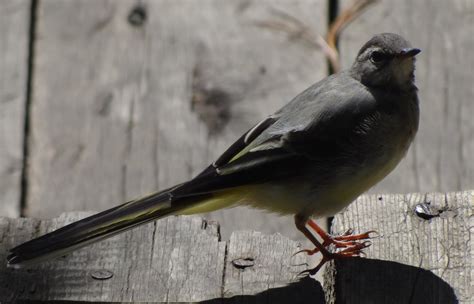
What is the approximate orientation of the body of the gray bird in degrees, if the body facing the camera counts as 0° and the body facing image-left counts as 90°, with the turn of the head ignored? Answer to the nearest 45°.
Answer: approximately 270°

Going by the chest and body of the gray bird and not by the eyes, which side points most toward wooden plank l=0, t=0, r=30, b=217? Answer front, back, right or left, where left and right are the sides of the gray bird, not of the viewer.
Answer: back

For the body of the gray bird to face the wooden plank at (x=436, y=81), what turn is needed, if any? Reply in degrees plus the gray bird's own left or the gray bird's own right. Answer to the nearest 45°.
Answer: approximately 45° to the gray bird's own left
